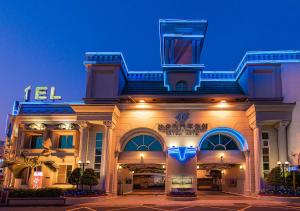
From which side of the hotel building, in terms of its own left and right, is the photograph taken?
front

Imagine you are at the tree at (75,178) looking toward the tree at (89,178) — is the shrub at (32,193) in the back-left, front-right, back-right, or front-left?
back-right

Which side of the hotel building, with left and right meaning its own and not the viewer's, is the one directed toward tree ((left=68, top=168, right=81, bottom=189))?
right

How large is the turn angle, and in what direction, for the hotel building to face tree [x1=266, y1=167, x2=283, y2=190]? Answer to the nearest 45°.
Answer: approximately 45° to its left

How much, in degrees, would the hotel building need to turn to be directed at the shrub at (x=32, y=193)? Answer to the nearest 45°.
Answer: approximately 45° to its right
